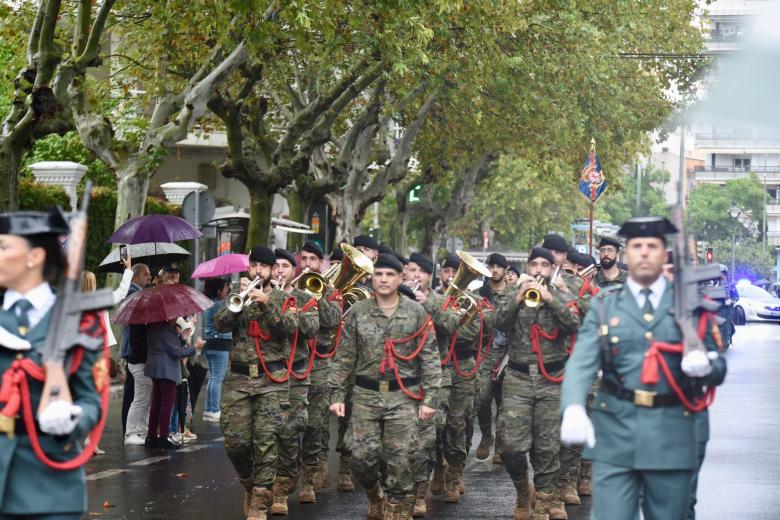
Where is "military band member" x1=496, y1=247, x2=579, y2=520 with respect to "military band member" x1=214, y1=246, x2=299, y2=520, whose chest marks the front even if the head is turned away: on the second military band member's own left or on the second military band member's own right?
on the second military band member's own left

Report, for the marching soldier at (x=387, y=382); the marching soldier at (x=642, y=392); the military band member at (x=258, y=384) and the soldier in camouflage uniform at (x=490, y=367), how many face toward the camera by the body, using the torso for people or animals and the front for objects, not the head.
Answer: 4

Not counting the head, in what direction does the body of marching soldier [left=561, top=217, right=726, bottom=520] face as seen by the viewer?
toward the camera

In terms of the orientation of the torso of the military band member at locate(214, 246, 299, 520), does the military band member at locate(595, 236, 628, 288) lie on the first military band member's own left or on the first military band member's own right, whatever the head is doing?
on the first military band member's own left

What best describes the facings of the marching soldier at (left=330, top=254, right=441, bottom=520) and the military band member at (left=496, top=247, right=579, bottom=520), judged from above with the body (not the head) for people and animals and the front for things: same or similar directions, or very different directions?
same or similar directions

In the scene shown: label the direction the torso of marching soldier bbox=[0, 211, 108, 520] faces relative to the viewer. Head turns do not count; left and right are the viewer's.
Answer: facing the viewer and to the left of the viewer

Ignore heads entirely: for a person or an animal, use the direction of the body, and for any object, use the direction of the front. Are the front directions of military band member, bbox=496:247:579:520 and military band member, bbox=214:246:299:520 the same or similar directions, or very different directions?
same or similar directions

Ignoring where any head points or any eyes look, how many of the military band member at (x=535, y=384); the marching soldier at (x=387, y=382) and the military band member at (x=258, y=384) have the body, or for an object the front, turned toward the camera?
3

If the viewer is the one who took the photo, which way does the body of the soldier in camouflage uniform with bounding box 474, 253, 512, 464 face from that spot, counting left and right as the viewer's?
facing the viewer

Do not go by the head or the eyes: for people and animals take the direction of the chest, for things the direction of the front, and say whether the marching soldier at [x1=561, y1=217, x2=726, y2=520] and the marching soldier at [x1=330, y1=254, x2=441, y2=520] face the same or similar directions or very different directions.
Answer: same or similar directions

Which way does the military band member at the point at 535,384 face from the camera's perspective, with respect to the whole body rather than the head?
toward the camera
